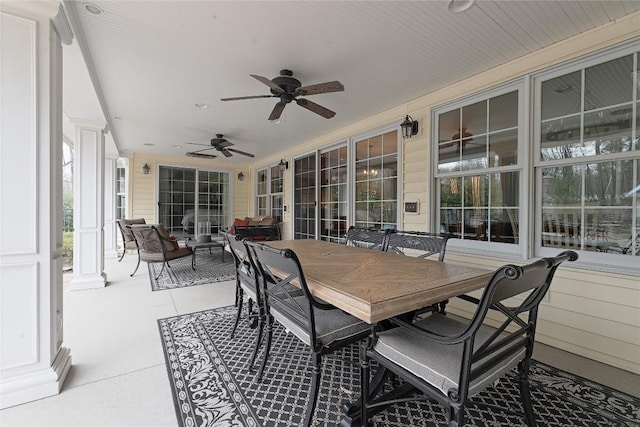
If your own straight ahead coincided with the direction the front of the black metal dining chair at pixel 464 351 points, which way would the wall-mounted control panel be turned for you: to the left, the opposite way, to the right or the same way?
to the left

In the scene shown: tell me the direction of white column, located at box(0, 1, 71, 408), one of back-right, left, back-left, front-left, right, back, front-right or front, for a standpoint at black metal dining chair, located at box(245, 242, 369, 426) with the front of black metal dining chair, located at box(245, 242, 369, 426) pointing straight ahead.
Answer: back-left

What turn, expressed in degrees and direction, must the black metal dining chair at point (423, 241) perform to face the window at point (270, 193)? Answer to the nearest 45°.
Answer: approximately 90° to its right

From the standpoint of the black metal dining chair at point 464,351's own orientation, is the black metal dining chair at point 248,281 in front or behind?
in front

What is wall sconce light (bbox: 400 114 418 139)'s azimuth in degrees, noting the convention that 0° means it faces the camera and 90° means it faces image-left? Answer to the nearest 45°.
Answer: approximately 45°

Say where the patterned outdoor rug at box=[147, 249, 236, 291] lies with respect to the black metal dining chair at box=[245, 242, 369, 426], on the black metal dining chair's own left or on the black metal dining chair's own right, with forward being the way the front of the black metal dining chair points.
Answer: on the black metal dining chair's own left

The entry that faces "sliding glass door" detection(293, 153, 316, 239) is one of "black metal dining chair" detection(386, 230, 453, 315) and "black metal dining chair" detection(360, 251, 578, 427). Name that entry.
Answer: "black metal dining chair" detection(360, 251, 578, 427)

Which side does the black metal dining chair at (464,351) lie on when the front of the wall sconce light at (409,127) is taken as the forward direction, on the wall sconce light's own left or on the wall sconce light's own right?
on the wall sconce light's own left

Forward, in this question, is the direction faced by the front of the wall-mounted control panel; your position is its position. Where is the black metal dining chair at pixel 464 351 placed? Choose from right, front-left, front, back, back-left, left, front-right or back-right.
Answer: front-left

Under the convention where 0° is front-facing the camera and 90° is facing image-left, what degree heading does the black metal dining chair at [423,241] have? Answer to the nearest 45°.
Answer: approximately 45°

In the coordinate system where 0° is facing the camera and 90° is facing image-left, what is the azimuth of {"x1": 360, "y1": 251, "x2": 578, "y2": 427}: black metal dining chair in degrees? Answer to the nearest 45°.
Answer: approximately 135°

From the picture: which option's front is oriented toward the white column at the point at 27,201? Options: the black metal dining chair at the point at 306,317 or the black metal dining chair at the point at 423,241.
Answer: the black metal dining chair at the point at 423,241
